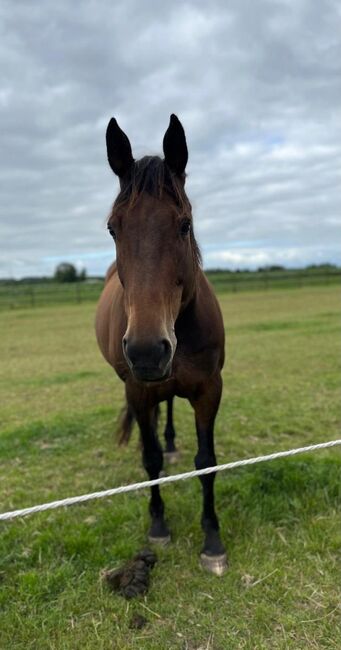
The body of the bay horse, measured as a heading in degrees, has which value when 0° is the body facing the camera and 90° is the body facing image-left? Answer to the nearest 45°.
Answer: approximately 0°
